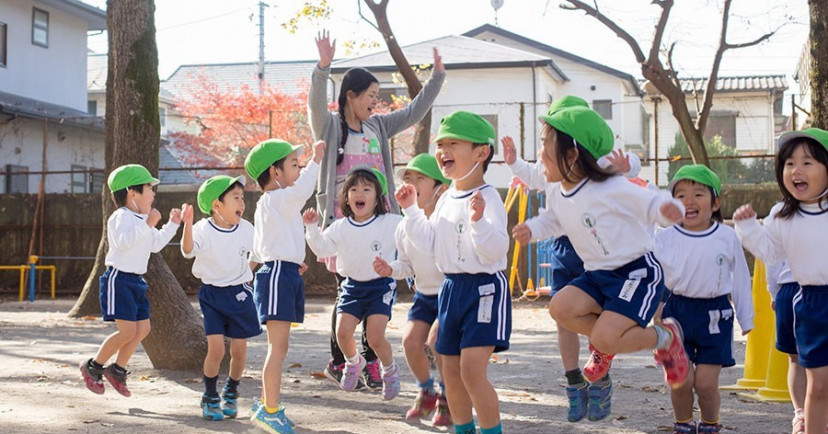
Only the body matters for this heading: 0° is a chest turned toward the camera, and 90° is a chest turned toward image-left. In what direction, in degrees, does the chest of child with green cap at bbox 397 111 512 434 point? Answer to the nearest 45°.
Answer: approximately 45°

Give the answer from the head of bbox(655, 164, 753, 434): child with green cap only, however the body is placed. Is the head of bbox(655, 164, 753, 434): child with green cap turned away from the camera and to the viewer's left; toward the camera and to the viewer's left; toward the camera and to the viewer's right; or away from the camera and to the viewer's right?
toward the camera and to the viewer's left

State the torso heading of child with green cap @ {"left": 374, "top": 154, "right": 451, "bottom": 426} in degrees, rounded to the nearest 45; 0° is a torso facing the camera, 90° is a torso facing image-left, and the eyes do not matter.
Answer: approximately 45°

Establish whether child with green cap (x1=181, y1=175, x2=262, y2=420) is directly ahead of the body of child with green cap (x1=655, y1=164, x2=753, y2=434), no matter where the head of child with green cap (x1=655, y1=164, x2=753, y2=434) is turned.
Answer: no

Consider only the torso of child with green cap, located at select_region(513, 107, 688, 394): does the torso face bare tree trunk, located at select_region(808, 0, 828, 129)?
no

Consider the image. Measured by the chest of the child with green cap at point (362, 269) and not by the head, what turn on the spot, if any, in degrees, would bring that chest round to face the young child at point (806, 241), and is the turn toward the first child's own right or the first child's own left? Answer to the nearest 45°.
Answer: approximately 45° to the first child's own left

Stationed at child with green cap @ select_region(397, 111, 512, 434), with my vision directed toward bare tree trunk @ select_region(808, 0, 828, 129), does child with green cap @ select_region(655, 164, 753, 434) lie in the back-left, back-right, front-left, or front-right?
front-right

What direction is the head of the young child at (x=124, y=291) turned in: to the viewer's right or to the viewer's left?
to the viewer's right

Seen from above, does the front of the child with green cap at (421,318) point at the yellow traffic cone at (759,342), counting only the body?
no

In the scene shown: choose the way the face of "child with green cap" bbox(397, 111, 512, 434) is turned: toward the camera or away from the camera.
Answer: toward the camera

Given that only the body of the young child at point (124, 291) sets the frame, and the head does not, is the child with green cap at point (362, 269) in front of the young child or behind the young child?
in front

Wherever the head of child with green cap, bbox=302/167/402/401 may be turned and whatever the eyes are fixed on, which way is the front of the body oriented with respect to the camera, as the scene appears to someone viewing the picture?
toward the camera
